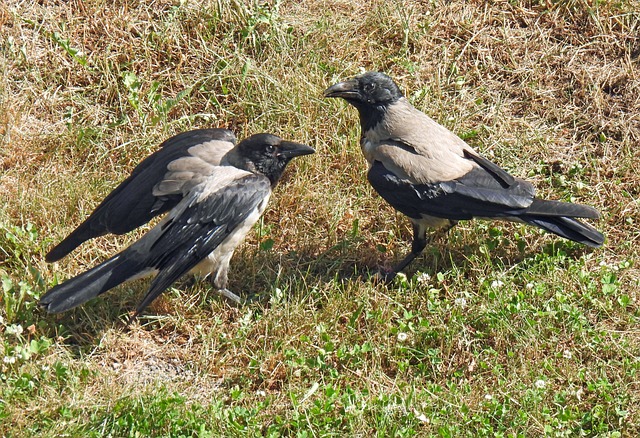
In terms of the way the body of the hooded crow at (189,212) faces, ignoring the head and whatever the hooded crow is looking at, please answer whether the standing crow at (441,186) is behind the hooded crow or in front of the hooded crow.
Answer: in front

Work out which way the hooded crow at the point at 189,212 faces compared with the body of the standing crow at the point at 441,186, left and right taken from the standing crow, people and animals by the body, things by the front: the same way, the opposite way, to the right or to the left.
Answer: the opposite way

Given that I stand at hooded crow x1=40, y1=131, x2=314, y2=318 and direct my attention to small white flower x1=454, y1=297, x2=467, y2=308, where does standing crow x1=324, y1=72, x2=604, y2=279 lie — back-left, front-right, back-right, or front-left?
front-left

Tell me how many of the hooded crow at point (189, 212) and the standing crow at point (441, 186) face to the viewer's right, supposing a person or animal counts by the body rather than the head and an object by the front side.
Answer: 1

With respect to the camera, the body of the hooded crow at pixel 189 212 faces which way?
to the viewer's right

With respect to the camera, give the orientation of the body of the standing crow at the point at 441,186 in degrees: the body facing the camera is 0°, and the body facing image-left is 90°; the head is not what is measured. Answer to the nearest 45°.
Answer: approximately 90°

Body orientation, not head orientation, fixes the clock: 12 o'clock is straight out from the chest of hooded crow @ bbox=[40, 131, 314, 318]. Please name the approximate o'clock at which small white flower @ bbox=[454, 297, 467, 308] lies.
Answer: The small white flower is roughly at 1 o'clock from the hooded crow.

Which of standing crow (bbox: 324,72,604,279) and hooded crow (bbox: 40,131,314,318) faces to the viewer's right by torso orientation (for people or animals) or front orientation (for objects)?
the hooded crow

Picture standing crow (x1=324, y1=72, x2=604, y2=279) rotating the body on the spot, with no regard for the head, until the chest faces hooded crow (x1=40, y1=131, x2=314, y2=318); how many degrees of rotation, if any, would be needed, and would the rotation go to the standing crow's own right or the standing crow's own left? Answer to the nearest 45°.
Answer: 0° — it already faces it
